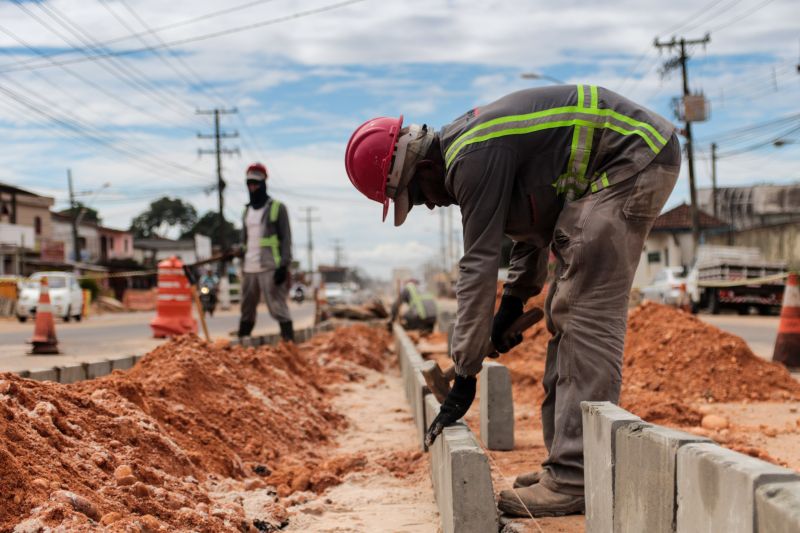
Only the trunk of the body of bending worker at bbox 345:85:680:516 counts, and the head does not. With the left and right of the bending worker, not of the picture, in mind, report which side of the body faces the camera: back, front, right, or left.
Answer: left

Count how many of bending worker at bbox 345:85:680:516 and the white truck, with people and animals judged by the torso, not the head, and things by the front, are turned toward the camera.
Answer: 0

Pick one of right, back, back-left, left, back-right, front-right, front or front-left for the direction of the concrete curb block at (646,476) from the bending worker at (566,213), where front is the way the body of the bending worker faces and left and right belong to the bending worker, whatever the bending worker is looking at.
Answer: left

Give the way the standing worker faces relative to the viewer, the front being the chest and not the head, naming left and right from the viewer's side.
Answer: facing the viewer and to the left of the viewer

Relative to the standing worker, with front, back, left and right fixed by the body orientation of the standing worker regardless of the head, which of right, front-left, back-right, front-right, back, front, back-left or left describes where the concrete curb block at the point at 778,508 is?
front-left

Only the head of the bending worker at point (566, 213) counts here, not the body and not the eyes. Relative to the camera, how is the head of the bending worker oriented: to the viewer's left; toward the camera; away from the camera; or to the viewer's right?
to the viewer's left

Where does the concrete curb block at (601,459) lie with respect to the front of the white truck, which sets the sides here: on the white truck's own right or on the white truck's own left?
on the white truck's own left

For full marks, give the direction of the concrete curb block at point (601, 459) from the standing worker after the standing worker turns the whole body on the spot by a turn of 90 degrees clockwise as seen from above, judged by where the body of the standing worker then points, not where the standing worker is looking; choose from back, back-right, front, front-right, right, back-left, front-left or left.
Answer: back-left

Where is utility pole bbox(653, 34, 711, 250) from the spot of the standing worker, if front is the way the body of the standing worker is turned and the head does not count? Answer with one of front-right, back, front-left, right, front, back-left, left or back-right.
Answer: back

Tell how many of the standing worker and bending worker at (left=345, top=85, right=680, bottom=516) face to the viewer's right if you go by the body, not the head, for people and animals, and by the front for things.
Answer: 0

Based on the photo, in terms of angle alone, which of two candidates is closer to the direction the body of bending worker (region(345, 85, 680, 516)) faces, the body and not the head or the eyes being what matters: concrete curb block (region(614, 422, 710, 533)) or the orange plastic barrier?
the orange plastic barrier

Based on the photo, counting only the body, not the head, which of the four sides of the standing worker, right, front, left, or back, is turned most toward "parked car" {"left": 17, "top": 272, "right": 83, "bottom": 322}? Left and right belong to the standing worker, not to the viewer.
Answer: right
